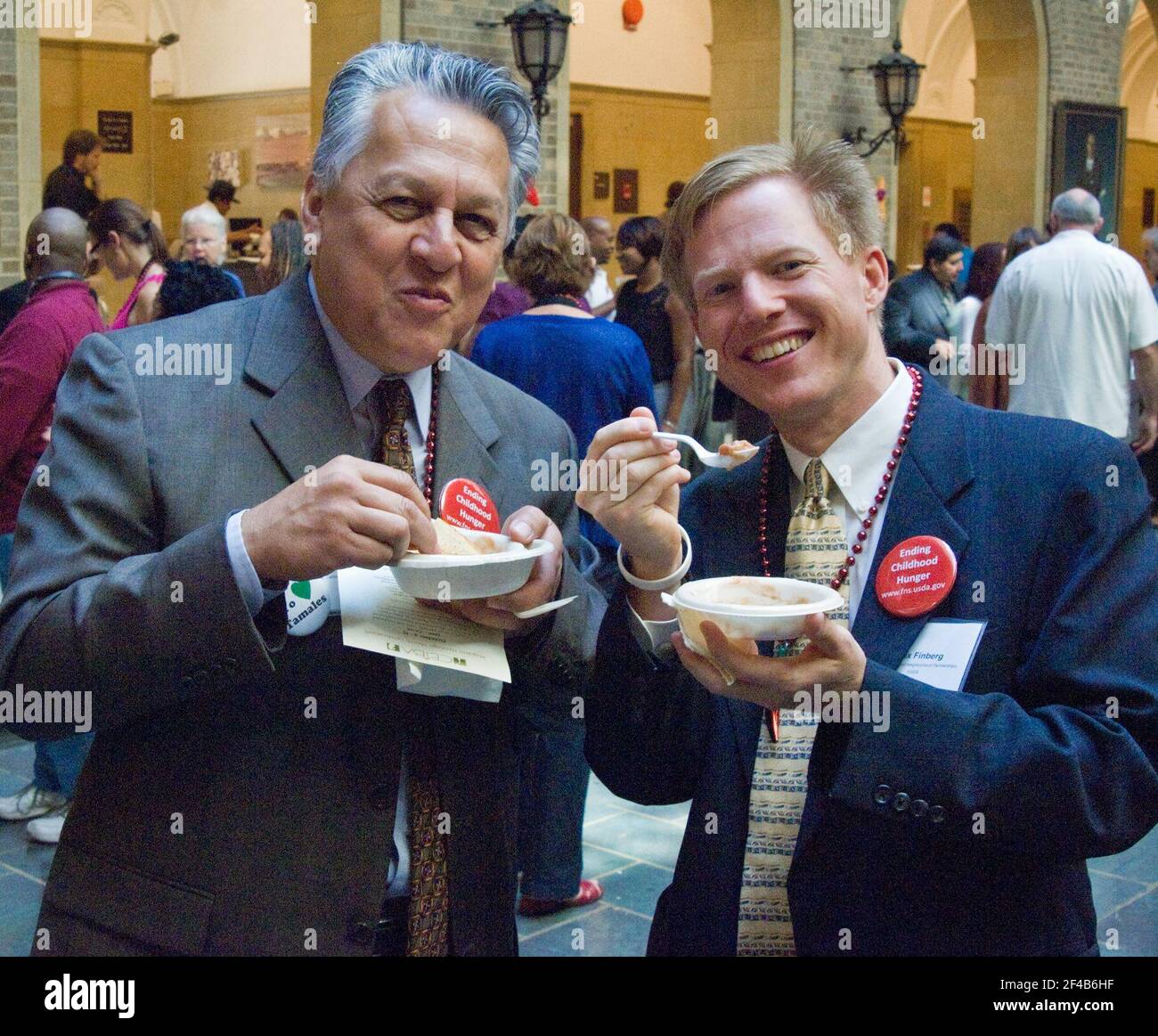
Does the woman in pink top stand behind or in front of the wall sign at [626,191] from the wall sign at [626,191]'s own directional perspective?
in front

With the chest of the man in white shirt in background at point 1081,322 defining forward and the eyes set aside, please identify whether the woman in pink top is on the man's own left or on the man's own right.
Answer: on the man's own left

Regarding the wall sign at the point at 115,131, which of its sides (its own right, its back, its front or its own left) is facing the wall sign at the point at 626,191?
left

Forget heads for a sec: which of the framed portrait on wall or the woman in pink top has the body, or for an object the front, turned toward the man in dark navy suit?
the framed portrait on wall

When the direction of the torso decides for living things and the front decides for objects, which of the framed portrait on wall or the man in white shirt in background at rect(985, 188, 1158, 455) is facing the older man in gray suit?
the framed portrait on wall

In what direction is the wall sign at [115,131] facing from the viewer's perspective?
toward the camera

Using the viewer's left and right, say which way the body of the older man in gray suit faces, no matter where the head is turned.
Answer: facing the viewer and to the right of the viewer

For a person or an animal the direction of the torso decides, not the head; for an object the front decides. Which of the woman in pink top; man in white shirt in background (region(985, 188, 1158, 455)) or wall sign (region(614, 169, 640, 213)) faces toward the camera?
the wall sign

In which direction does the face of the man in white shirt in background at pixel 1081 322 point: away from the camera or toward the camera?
away from the camera

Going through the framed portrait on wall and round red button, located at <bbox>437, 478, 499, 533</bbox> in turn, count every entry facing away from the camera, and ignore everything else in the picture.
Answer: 0
